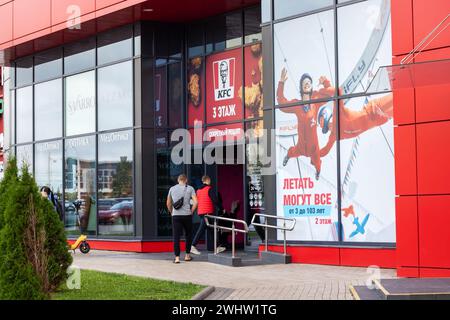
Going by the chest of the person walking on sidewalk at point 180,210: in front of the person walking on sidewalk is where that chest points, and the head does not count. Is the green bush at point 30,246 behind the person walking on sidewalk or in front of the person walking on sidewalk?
behind

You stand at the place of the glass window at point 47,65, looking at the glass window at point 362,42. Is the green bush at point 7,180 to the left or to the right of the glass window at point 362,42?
right

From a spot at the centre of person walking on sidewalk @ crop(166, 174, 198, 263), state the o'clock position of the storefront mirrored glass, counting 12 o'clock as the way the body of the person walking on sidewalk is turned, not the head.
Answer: The storefront mirrored glass is roughly at 11 o'clock from the person walking on sidewalk.

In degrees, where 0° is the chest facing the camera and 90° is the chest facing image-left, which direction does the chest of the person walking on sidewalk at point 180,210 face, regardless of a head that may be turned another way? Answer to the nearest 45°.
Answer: approximately 180°

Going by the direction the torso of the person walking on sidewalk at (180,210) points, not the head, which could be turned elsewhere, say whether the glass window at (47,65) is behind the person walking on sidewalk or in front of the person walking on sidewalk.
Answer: in front

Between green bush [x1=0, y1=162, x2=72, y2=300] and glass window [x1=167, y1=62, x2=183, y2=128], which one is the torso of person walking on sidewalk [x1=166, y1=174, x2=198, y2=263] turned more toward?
the glass window

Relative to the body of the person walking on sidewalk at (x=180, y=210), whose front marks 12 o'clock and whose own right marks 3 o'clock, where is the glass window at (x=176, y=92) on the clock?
The glass window is roughly at 12 o'clock from the person walking on sidewalk.
